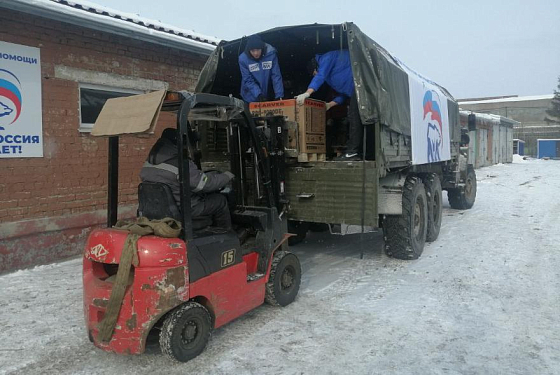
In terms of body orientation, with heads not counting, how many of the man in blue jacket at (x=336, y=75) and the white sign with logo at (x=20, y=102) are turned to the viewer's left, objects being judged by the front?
1

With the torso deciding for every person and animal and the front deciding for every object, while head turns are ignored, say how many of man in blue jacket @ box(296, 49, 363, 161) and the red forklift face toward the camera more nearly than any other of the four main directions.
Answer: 0

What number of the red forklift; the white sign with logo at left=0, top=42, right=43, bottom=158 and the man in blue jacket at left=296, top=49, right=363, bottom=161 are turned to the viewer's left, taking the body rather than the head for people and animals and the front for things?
1

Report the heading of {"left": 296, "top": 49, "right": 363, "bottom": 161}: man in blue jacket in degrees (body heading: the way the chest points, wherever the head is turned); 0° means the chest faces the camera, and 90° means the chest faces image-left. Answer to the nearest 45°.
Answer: approximately 90°

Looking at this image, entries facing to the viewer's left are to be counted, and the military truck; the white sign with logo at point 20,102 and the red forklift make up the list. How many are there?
0

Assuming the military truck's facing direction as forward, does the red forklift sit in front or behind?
behind

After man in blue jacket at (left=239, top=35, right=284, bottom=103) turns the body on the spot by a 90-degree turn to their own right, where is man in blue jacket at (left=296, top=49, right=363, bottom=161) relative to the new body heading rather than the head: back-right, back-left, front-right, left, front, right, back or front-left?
back

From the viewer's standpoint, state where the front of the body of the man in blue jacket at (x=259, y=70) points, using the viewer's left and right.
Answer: facing the viewer

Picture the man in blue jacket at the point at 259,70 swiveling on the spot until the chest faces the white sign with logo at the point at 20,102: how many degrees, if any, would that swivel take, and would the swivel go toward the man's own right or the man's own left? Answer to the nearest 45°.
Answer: approximately 90° to the man's own right

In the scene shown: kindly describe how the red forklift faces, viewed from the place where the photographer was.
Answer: facing away from the viewer and to the right of the viewer

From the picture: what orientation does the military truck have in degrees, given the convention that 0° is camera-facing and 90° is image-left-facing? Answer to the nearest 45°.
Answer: approximately 225°
